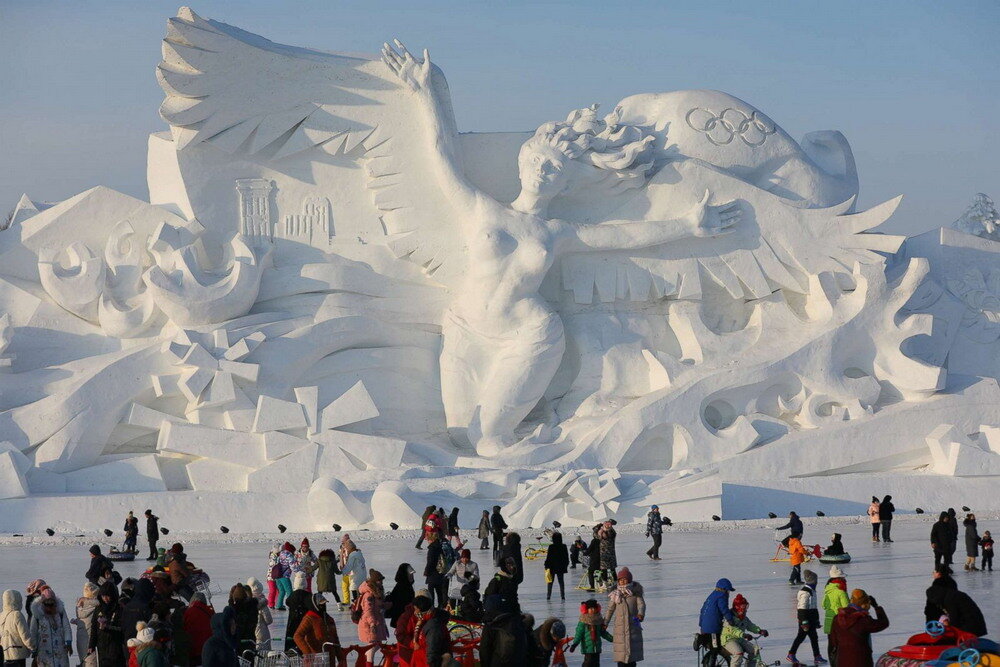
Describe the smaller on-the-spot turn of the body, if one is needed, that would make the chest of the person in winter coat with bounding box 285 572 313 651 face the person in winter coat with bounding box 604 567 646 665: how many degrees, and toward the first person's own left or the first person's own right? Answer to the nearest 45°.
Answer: approximately 90° to the first person's own right

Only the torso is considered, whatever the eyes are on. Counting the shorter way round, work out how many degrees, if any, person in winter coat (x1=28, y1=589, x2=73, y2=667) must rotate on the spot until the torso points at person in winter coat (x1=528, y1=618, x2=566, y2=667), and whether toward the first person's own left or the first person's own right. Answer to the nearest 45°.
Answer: approximately 90° to the first person's own left

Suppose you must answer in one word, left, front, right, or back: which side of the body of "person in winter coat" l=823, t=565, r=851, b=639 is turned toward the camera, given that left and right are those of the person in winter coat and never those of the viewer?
back

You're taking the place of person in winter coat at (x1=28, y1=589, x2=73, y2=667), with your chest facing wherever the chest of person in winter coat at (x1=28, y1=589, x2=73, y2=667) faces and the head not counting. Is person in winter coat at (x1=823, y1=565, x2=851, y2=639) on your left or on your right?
on your left

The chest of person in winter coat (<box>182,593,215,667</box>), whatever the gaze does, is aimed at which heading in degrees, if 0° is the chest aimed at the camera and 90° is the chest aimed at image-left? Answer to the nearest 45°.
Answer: approximately 180°

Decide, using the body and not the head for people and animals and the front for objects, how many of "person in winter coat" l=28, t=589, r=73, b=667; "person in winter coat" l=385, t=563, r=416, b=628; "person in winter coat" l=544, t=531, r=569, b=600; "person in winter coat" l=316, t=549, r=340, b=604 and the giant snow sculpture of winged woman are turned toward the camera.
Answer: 2

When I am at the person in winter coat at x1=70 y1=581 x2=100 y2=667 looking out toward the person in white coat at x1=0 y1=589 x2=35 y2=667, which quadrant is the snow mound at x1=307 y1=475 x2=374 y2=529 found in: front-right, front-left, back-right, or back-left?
back-right
